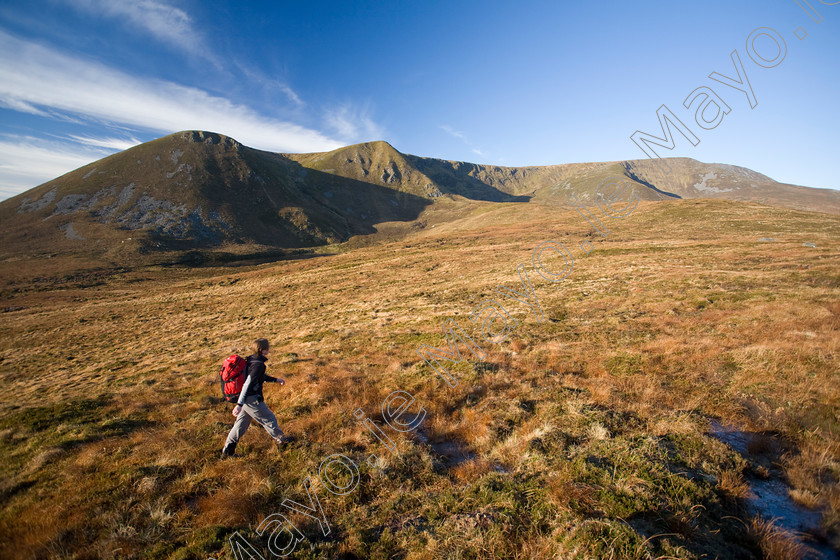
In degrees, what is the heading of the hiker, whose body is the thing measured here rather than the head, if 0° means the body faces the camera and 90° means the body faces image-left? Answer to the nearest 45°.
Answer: approximately 270°
